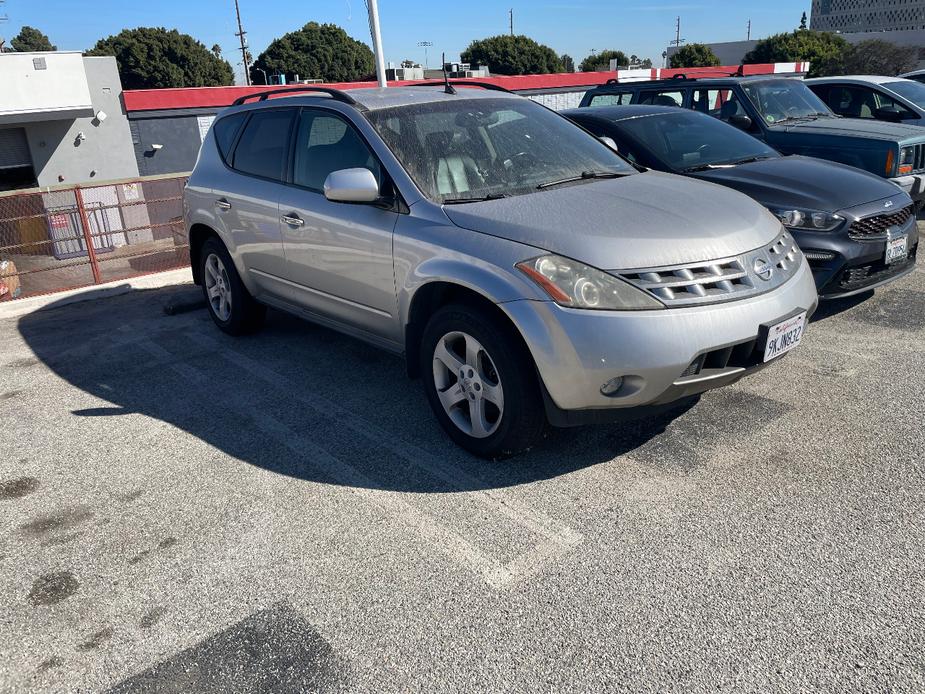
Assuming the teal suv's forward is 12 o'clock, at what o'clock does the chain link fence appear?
The chain link fence is roughly at 4 o'clock from the teal suv.

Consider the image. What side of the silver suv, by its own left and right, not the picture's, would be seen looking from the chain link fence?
back

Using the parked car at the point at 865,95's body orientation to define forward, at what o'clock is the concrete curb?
The concrete curb is roughly at 3 o'clock from the parked car.

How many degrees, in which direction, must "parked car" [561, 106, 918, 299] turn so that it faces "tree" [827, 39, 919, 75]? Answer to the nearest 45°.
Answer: approximately 135° to its left

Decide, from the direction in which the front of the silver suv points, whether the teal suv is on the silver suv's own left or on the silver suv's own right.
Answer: on the silver suv's own left

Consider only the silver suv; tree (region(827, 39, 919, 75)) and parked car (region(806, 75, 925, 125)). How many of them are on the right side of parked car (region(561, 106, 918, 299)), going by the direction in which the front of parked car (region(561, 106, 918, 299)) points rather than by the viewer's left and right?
1

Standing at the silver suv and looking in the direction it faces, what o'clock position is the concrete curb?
The concrete curb is roughly at 6 o'clock from the silver suv.

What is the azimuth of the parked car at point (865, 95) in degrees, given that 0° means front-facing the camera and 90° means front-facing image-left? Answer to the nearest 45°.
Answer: approximately 315°

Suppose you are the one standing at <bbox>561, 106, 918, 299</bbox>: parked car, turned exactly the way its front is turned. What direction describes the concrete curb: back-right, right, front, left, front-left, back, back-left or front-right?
back-right

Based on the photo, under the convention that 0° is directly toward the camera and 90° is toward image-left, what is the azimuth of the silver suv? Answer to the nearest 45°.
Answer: approximately 315°

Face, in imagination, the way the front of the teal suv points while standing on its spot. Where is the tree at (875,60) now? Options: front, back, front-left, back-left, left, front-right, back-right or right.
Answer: back-left

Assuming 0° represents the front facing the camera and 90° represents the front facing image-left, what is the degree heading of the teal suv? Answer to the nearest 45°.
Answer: approximately 315°

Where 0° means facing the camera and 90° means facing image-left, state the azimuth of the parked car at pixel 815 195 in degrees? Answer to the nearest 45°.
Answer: approximately 315°
